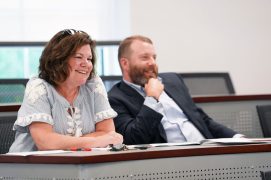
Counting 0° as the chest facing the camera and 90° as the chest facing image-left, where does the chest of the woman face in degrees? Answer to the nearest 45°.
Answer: approximately 315°

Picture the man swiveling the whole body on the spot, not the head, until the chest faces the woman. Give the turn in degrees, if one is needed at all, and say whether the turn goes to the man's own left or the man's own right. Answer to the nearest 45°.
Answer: approximately 90° to the man's own right

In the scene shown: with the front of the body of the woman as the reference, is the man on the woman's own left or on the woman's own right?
on the woman's own left

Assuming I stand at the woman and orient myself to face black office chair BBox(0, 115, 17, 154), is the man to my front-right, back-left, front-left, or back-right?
back-right
